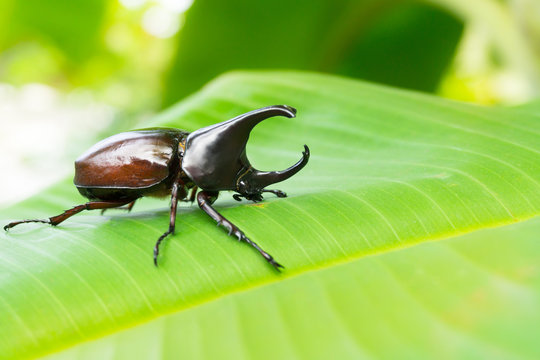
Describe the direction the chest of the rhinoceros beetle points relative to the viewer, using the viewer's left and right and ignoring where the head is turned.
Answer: facing to the right of the viewer

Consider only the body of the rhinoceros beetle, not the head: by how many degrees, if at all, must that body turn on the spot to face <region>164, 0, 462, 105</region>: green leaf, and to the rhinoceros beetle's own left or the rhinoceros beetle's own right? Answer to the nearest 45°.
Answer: approximately 45° to the rhinoceros beetle's own left
